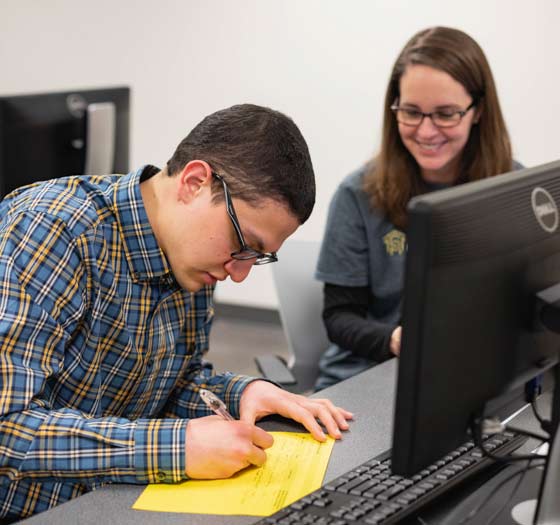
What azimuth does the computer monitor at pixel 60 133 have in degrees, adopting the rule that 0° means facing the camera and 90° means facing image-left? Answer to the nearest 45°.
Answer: approximately 135°

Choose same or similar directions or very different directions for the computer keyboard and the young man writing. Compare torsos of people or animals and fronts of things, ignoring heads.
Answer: very different directions

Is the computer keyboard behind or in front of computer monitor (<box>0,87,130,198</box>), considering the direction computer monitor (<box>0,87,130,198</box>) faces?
behind

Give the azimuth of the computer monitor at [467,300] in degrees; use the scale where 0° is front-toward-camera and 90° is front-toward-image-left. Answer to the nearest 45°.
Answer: approximately 135°

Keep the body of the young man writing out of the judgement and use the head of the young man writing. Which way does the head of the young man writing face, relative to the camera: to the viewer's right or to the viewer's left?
to the viewer's right
